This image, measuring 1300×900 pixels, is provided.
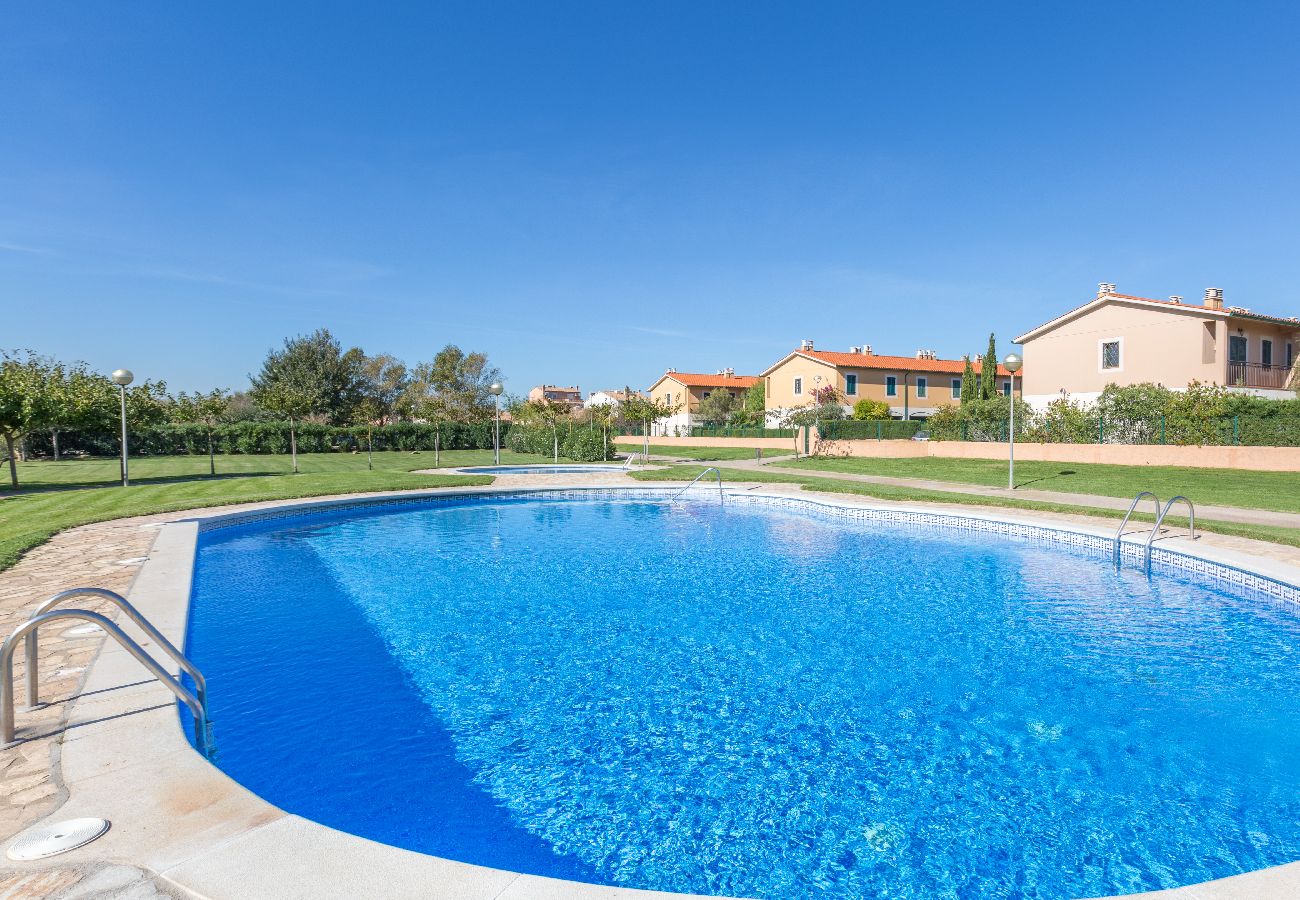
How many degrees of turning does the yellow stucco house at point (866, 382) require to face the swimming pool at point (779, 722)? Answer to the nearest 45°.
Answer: approximately 45° to its right

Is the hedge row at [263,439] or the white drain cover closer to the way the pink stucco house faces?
the white drain cover

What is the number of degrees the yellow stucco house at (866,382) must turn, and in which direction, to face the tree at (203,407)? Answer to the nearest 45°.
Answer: approximately 90° to its right

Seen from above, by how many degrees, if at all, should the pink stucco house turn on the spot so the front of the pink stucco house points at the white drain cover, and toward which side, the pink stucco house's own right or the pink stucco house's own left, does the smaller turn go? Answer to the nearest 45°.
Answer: approximately 45° to the pink stucco house's own right

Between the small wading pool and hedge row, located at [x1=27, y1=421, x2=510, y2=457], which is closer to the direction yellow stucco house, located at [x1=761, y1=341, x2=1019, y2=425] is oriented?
the small wading pool

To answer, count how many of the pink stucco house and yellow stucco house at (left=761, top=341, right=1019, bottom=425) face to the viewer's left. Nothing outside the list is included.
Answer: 0

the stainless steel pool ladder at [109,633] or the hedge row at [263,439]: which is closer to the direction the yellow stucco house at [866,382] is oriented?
the stainless steel pool ladder

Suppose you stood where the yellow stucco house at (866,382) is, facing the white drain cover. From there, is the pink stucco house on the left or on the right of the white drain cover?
left

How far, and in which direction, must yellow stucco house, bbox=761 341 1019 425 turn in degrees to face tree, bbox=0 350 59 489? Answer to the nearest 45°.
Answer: approximately 90° to its right

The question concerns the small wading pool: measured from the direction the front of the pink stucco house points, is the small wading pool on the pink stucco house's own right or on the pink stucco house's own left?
on the pink stucco house's own right

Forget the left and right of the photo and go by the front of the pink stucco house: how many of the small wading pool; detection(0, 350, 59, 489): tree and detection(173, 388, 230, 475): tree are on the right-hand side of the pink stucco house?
3

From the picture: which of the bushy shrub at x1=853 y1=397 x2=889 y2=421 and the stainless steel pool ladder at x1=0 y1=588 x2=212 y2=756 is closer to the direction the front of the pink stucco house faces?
the stainless steel pool ladder

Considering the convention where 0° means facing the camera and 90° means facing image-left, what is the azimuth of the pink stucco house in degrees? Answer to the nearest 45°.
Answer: approximately 315°
